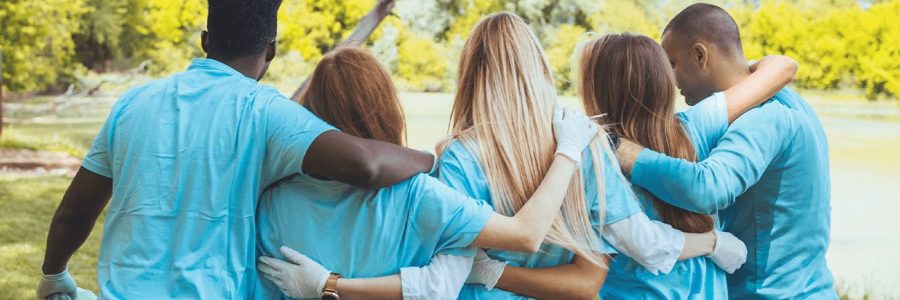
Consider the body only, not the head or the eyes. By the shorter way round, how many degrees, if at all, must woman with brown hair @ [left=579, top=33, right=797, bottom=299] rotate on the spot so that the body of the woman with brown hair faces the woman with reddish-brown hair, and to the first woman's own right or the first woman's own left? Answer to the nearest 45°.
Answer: approximately 135° to the first woman's own left

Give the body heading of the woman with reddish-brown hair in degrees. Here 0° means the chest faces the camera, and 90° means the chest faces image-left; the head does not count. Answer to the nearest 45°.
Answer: approximately 180°

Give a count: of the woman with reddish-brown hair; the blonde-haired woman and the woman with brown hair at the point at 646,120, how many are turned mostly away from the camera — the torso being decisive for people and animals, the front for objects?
3

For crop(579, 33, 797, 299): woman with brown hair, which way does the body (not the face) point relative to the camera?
away from the camera

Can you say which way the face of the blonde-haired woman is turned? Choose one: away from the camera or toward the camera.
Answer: away from the camera

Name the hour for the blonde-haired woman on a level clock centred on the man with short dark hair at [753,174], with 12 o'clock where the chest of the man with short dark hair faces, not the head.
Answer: The blonde-haired woman is roughly at 9 o'clock from the man with short dark hair.

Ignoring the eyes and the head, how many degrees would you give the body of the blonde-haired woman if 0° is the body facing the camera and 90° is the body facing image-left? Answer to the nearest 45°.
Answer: approximately 180°

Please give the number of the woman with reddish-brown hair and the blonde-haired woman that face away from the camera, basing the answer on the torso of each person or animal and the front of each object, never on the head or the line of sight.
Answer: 2

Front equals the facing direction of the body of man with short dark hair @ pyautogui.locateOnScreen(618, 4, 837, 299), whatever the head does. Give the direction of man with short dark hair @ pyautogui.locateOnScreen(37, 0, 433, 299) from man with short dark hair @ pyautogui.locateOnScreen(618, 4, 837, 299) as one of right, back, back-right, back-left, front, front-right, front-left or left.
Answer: left

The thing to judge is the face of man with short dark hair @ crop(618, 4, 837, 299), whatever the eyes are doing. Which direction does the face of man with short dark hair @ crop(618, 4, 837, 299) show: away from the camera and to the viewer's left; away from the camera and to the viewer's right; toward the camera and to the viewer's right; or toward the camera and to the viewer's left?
away from the camera and to the viewer's left

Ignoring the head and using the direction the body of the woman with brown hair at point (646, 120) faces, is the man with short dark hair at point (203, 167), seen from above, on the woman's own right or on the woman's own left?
on the woman's own left

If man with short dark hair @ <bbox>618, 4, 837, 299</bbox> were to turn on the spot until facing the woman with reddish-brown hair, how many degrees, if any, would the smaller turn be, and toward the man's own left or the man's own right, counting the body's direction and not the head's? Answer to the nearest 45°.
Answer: approximately 90° to the man's own left
